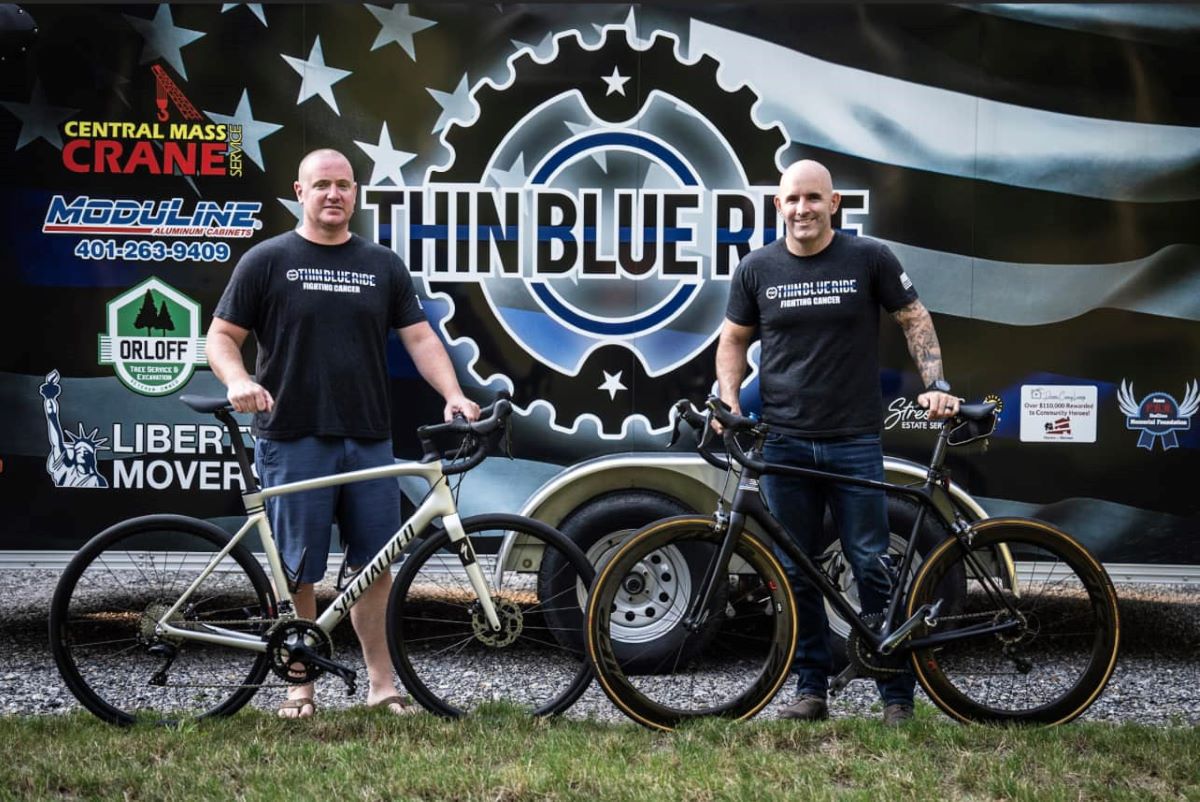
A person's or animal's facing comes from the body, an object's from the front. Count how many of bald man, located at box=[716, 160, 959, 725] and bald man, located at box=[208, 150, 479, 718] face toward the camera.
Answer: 2

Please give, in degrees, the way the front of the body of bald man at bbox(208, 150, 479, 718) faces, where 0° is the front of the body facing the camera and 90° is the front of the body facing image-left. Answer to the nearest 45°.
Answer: approximately 0°

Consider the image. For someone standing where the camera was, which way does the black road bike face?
facing to the left of the viewer

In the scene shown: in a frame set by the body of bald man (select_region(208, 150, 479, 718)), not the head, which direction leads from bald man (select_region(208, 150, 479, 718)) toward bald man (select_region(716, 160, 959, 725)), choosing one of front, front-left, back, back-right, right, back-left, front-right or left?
left

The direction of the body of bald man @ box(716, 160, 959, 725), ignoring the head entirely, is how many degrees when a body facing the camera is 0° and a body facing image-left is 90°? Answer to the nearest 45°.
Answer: approximately 0°
